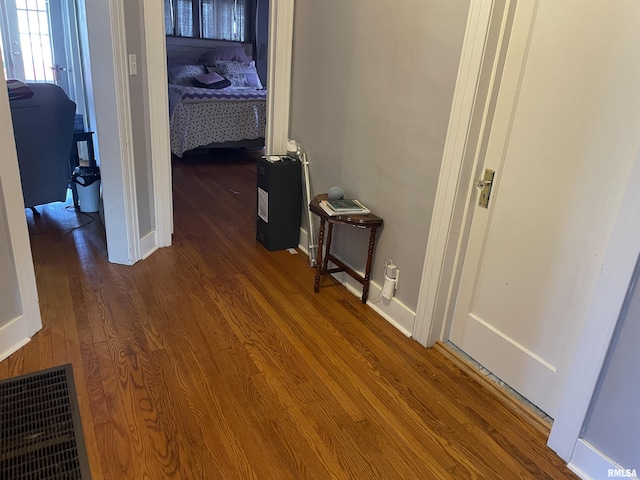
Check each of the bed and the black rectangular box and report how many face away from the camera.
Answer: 0

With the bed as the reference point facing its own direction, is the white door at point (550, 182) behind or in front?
in front

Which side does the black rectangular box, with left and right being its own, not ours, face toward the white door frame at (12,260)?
front

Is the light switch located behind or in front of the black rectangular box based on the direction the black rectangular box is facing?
in front

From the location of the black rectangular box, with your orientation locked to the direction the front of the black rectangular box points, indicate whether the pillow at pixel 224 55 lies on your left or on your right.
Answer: on your right

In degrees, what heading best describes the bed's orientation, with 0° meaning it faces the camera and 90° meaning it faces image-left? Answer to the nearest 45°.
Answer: approximately 0°

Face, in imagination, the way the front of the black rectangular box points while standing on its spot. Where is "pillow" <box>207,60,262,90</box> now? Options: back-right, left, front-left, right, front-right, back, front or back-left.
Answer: back-right

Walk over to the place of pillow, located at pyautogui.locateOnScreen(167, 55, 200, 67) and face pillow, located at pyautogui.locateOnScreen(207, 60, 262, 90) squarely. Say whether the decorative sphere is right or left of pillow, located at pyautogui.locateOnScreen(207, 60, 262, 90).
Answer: right

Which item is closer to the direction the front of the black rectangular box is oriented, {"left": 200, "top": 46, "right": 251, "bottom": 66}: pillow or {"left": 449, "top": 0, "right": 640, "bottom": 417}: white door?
the white door

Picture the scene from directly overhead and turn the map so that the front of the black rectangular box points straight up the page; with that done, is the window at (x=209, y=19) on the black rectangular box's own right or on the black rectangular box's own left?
on the black rectangular box's own right

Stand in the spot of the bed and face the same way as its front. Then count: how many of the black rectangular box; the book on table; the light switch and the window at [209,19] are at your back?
1

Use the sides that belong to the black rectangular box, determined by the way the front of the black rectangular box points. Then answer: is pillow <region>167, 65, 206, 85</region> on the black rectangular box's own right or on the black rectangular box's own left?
on the black rectangular box's own right

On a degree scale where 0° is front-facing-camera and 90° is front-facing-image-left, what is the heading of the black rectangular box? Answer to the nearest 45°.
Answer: approximately 45°

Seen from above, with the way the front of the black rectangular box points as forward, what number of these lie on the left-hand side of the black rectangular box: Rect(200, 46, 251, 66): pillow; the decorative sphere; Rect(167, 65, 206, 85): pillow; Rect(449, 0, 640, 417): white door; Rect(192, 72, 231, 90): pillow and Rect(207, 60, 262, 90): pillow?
2
